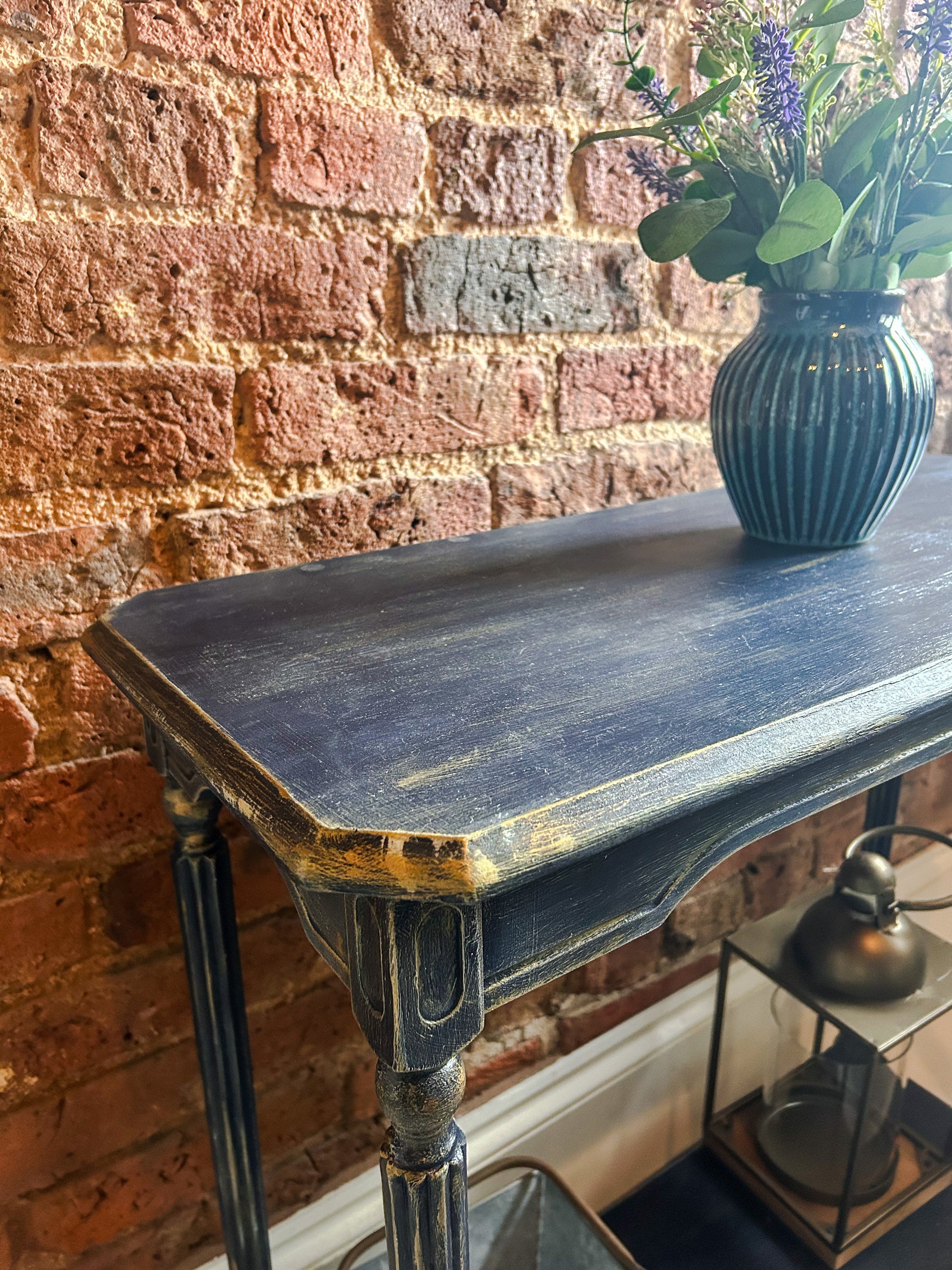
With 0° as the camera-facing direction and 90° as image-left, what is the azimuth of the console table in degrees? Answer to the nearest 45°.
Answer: approximately 315°
